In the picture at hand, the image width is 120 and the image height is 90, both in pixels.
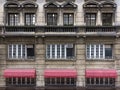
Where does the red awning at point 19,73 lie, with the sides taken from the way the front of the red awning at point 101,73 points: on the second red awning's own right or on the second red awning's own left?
on the second red awning's own right

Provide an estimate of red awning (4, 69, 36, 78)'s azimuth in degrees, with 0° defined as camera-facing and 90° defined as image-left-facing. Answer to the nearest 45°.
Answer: approximately 0°

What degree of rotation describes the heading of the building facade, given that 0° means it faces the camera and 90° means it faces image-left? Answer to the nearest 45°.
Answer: approximately 0°

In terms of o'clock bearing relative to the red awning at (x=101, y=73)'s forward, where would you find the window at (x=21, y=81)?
The window is roughly at 3 o'clock from the red awning.
